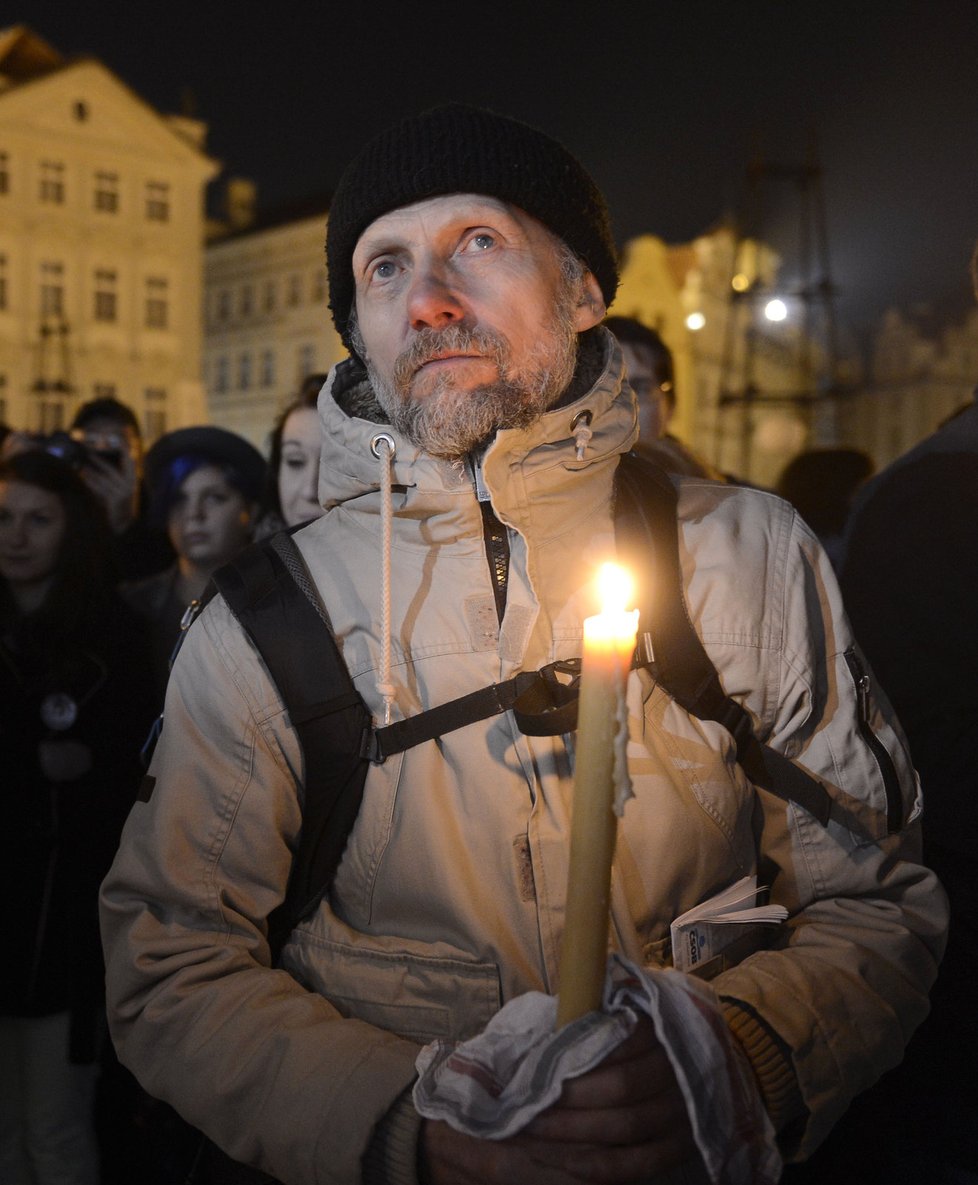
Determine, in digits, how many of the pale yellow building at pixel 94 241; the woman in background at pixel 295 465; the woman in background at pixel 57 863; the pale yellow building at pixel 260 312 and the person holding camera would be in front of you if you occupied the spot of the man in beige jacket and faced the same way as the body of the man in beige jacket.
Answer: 0

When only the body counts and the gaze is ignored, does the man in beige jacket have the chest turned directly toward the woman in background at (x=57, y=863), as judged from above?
no

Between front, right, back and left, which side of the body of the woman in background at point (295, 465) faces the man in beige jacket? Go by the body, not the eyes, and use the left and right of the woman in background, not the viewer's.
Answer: front

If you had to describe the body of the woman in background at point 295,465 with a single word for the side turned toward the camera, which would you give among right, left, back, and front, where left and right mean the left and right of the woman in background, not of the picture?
front

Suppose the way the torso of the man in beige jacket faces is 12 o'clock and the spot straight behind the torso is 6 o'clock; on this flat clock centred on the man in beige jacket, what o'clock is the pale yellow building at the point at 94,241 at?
The pale yellow building is roughly at 5 o'clock from the man in beige jacket.

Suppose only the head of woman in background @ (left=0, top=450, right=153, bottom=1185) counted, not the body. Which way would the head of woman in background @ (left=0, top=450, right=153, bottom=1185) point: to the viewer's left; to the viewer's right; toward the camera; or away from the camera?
toward the camera

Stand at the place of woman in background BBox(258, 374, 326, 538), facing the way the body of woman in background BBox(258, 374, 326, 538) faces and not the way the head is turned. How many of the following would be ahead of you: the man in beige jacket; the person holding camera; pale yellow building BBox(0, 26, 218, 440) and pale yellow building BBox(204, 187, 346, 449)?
1

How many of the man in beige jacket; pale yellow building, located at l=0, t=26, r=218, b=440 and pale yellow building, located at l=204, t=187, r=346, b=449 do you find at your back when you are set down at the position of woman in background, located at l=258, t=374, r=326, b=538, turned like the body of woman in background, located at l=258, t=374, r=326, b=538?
2

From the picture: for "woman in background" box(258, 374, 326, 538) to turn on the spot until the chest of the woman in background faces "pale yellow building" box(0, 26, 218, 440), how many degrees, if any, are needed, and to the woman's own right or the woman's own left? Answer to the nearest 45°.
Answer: approximately 180°

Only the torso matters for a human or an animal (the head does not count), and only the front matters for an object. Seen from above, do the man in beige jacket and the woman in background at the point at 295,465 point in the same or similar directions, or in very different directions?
same or similar directions

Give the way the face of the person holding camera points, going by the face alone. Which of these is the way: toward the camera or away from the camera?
toward the camera

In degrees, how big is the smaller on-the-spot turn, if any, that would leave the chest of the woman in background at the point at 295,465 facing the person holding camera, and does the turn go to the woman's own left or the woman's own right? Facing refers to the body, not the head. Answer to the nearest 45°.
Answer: approximately 135° to the woman's own right

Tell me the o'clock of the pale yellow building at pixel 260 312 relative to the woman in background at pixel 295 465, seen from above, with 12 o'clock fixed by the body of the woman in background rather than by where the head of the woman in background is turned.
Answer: The pale yellow building is roughly at 6 o'clock from the woman in background.

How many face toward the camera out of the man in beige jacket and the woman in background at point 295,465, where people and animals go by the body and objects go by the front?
2

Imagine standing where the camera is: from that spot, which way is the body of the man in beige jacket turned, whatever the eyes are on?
toward the camera

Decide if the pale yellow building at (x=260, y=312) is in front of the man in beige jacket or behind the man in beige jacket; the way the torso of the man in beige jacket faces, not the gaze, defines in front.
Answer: behind

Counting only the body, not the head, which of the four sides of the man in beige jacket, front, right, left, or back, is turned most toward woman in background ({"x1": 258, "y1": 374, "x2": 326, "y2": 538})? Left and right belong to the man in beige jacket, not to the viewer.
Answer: back
